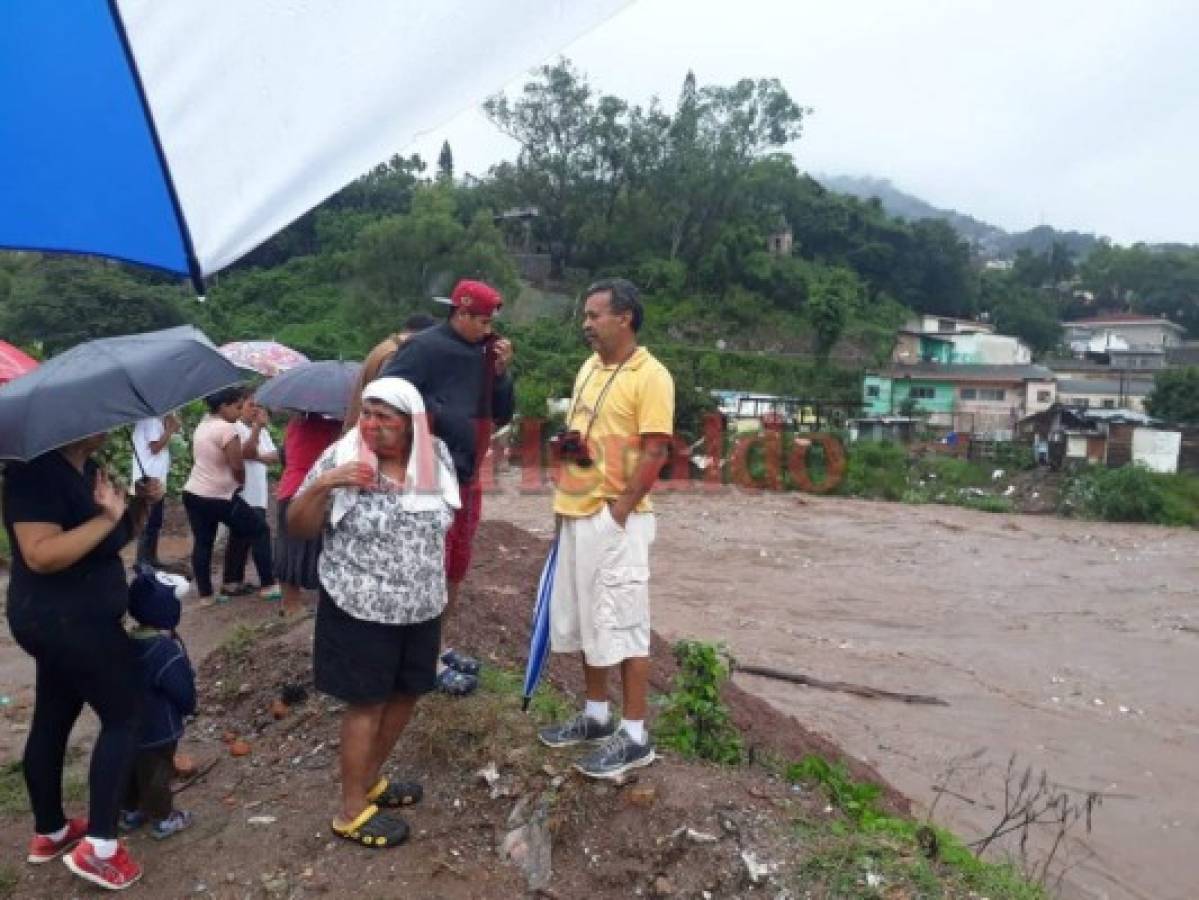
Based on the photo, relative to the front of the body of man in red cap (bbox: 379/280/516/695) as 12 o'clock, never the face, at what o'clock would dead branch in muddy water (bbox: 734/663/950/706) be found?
The dead branch in muddy water is roughly at 9 o'clock from the man in red cap.

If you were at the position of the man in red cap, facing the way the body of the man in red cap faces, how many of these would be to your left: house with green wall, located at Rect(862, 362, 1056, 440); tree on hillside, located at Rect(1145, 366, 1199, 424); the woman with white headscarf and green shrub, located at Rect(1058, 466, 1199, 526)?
3

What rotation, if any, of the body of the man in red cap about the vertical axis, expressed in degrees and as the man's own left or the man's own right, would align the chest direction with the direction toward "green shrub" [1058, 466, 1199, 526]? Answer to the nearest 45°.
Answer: approximately 90° to the man's own left

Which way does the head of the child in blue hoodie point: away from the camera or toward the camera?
away from the camera

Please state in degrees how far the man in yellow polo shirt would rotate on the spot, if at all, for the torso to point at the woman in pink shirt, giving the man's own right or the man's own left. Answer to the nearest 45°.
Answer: approximately 90° to the man's own right

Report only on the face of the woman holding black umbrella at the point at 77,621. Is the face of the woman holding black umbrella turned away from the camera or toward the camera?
away from the camera

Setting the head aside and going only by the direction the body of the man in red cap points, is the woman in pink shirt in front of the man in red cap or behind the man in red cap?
behind

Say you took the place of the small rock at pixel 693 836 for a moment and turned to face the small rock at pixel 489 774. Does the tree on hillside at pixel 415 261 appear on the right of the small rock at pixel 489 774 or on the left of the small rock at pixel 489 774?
right

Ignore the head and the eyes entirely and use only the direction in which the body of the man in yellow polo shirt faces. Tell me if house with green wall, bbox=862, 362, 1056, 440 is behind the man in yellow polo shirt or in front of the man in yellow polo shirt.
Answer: behind
